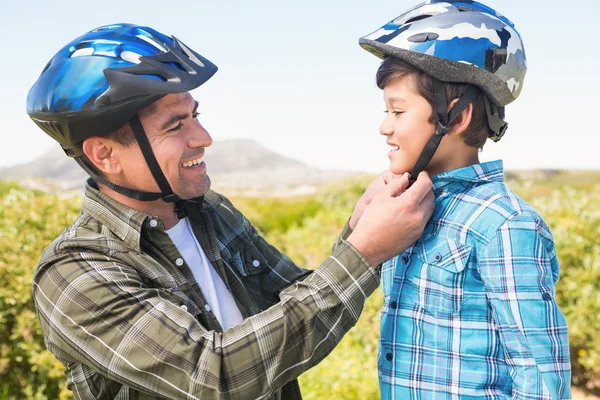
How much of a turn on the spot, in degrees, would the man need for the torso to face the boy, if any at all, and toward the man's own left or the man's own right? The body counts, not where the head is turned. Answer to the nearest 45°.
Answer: approximately 45° to the man's own left

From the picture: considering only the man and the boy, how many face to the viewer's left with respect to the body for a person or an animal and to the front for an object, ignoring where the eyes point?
1

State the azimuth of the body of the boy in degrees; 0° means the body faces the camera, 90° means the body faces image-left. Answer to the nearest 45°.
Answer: approximately 90°

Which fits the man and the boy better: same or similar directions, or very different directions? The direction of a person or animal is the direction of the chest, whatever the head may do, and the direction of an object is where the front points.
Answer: very different directions

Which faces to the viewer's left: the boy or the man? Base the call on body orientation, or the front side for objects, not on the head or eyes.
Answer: the boy

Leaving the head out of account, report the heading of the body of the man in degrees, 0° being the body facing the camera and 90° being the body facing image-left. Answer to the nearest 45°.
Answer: approximately 315°

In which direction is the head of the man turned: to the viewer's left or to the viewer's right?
to the viewer's right
